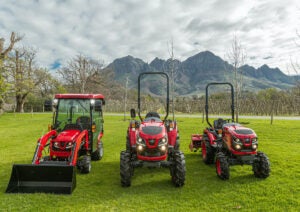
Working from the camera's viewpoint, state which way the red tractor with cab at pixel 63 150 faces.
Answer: facing the viewer and to the left of the viewer

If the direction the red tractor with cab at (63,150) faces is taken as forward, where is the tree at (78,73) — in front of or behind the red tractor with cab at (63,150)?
behind

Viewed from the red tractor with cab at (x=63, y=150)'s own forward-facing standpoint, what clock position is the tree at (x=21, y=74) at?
The tree is roughly at 4 o'clock from the red tractor with cab.
